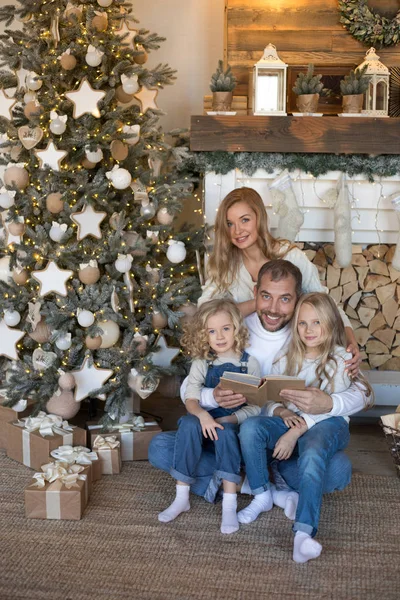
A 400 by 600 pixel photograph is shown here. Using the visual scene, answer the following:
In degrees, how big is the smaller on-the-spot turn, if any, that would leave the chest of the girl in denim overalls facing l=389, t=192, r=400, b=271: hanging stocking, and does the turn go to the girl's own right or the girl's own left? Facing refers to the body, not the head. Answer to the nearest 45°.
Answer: approximately 135° to the girl's own left

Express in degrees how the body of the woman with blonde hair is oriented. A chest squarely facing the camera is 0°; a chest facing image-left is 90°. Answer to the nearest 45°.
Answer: approximately 0°

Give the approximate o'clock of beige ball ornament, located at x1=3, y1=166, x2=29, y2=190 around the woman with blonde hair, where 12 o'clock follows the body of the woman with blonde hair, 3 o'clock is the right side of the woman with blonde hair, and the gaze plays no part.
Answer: The beige ball ornament is roughly at 3 o'clock from the woman with blonde hair.
